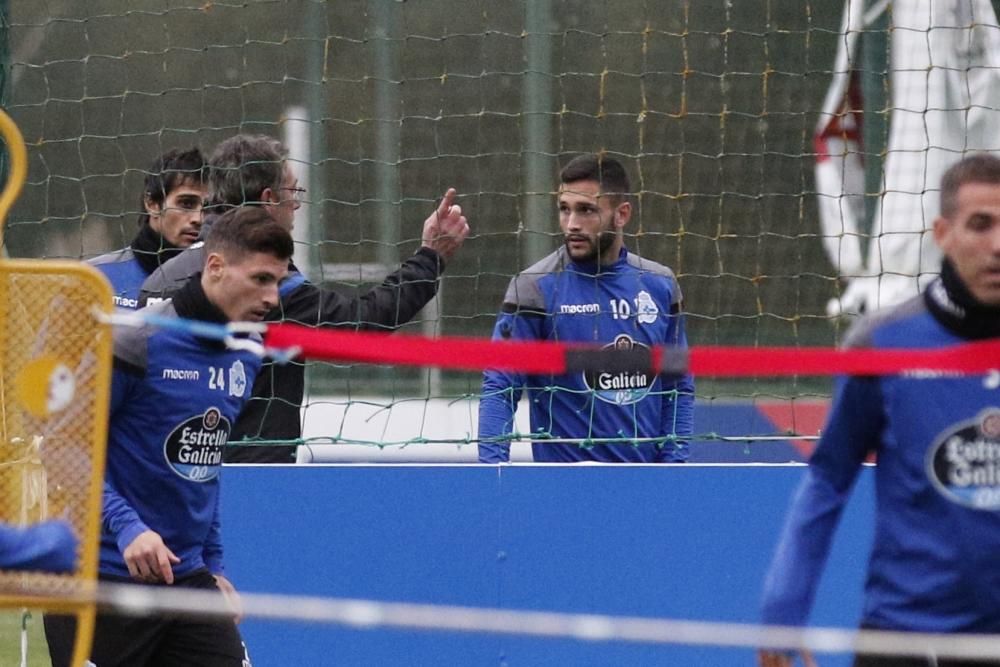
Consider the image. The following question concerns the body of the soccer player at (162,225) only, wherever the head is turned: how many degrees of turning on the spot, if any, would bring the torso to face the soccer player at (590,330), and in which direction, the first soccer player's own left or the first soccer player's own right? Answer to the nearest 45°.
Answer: approximately 45° to the first soccer player's own left

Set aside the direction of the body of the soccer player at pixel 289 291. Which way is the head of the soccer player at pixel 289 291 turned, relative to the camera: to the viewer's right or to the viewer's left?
to the viewer's right

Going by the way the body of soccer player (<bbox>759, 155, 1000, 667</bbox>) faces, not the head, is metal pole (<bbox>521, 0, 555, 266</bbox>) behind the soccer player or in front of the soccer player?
behind

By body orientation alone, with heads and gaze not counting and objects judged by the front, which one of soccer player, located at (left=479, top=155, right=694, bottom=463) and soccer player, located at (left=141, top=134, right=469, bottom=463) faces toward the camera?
soccer player, located at (left=479, top=155, right=694, bottom=463)

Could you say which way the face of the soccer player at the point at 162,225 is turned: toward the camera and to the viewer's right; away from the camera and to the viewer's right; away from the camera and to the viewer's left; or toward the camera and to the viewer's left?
toward the camera and to the viewer's right

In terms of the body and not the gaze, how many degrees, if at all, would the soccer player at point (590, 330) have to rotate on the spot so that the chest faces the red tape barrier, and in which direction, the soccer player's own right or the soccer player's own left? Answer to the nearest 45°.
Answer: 0° — they already face it

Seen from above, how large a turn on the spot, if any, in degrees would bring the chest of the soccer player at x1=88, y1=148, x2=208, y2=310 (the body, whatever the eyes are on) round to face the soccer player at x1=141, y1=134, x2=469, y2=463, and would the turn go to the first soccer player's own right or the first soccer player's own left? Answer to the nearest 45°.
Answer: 0° — they already face them

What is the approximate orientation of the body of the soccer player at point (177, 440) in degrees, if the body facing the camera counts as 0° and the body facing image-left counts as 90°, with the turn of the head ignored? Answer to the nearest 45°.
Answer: approximately 315°

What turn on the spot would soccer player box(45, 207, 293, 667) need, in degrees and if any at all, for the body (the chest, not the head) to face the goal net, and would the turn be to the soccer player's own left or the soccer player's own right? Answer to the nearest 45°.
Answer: approximately 90° to the soccer player's own left

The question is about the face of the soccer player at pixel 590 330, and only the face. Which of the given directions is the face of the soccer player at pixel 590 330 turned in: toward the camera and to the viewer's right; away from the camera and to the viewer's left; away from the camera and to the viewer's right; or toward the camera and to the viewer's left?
toward the camera and to the viewer's left

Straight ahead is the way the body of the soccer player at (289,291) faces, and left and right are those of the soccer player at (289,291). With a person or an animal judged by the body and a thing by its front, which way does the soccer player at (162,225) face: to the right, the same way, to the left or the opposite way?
to the right

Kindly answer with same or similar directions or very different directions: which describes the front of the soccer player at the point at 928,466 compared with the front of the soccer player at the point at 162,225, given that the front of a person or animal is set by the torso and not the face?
same or similar directions

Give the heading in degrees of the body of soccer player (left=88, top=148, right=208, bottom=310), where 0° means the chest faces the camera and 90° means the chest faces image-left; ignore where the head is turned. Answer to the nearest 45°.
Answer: approximately 315°

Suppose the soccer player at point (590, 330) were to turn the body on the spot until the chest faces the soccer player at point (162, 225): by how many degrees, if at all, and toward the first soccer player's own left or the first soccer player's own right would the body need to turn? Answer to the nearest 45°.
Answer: approximately 90° to the first soccer player's own right

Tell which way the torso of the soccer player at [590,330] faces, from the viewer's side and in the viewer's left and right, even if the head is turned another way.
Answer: facing the viewer
